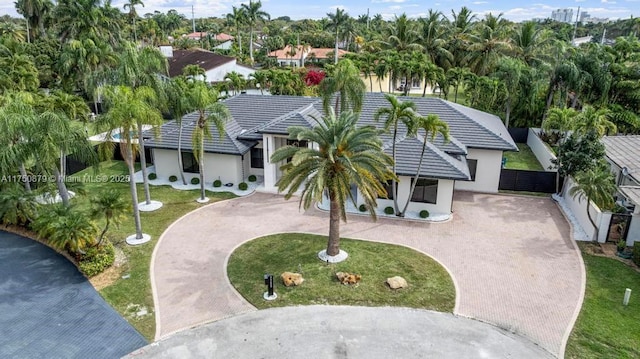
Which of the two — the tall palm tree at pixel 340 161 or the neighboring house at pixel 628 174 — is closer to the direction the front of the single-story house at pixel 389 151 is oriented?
the tall palm tree

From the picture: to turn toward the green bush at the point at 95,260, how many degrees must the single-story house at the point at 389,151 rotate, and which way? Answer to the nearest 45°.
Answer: approximately 45° to its right

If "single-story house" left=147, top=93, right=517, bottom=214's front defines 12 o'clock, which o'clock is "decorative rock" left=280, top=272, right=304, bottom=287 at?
The decorative rock is roughly at 1 o'clock from the single-story house.

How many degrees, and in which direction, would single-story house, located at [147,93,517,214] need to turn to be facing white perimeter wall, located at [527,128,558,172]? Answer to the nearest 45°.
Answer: approximately 135° to its left

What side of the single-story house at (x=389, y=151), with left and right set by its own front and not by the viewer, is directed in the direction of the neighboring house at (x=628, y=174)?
left

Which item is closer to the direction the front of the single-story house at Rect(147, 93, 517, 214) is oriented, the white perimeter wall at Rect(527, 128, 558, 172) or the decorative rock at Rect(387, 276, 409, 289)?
the decorative rock

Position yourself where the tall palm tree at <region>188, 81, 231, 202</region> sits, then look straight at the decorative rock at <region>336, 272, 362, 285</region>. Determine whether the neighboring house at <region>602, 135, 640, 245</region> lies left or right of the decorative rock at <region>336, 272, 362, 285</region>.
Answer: left

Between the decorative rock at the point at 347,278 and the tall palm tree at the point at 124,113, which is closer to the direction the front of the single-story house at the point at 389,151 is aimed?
the decorative rock

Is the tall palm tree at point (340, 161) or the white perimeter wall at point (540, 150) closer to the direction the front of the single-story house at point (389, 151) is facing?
the tall palm tree

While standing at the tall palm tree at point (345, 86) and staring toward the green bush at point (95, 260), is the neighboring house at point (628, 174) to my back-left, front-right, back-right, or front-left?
back-left

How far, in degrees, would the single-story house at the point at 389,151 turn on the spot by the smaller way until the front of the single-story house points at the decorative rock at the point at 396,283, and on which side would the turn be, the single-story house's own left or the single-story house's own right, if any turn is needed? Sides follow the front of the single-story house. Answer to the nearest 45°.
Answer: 0° — it already faces it

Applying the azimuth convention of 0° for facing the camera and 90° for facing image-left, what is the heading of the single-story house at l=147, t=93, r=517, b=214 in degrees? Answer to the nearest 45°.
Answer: approximately 0°

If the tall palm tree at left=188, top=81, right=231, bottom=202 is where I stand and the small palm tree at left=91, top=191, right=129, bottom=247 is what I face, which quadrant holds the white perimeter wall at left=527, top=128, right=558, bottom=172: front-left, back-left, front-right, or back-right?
back-left
